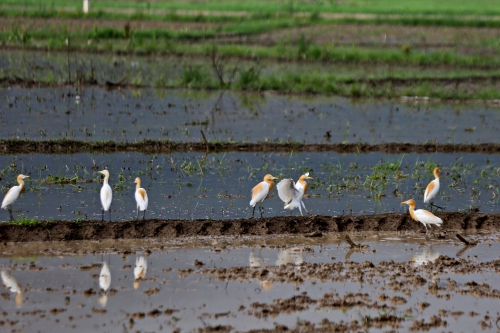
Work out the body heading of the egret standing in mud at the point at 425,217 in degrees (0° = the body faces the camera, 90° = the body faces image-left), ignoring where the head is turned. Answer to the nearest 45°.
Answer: approximately 90°

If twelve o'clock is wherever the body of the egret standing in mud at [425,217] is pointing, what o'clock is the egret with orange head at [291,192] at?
The egret with orange head is roughly at 12 o'clock from the egret standing in mud.

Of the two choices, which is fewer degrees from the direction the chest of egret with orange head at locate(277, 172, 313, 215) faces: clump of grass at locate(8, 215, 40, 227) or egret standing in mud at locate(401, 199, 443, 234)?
the egret standing in mud

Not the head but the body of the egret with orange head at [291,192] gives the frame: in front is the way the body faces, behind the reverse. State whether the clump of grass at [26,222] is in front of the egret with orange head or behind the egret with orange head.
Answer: behind

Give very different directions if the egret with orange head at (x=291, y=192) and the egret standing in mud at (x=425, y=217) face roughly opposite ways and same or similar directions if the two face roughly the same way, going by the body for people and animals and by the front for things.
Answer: very different directions

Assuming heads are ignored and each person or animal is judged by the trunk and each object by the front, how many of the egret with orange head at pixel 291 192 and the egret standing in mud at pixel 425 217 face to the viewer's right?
1

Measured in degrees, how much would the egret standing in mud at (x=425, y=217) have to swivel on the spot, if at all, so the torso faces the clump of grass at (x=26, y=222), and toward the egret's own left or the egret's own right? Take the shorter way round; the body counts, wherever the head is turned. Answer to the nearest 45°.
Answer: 0° — it already faces it

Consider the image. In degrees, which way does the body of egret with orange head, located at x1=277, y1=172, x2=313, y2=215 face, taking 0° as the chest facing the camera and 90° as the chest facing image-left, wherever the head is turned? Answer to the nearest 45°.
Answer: approximately 270°
